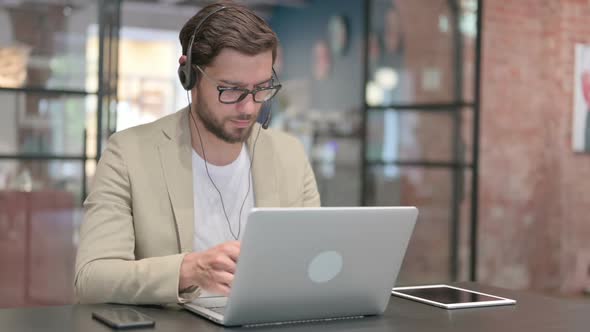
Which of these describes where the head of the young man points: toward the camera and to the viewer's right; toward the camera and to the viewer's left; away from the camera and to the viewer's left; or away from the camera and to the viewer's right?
toward the camera and to the viewer's right

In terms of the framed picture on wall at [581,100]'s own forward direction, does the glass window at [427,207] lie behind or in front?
in front

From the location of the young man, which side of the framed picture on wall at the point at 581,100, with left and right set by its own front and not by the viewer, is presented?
front

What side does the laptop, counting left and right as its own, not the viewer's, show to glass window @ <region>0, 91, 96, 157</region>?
front

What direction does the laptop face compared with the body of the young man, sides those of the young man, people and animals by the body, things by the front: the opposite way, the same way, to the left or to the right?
the opposite way

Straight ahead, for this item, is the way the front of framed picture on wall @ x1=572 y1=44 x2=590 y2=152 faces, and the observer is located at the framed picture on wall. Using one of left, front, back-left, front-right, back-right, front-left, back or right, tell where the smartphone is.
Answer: front

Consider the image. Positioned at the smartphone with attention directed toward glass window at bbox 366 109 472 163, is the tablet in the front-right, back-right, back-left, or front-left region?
front-right

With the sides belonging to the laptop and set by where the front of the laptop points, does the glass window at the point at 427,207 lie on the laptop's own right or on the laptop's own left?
on the laptop's own right

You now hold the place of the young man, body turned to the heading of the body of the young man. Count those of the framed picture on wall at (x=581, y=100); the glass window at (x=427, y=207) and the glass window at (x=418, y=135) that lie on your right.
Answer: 0

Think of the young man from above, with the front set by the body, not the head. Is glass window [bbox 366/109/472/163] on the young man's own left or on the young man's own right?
on the young man's own left

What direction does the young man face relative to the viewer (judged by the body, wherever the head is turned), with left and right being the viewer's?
facing the viewer and to the right of the viewer

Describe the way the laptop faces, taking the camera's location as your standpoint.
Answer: facing away from the viewer and to the left of the viewer

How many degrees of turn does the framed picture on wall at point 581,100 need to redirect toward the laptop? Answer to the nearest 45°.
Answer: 0° — it already faces it

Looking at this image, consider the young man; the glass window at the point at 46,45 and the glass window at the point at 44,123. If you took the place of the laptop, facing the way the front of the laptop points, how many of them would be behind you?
0

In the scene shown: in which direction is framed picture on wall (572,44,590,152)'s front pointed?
toward the camera

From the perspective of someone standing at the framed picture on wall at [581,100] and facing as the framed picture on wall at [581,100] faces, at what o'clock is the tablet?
The tablet is roughly at 12 o'clock from the framed picture on wall.
